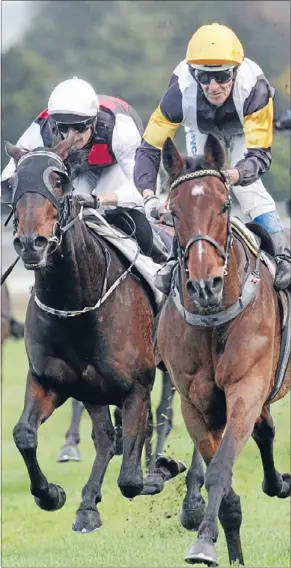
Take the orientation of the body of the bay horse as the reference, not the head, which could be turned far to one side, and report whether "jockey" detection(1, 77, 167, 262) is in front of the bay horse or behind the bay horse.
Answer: behind

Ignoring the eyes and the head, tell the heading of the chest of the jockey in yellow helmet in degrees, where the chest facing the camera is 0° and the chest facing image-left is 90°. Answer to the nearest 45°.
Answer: approximately 0°

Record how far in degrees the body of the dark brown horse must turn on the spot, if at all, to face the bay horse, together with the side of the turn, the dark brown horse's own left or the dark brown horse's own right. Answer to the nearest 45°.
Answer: approximately 90° to the dark brown horse's own left

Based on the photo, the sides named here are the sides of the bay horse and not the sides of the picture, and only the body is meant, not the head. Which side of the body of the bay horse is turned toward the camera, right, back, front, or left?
front

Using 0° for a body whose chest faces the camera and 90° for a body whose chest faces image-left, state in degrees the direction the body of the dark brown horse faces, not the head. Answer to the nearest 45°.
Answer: approximately 45°

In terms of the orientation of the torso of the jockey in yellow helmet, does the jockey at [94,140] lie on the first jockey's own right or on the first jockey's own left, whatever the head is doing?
on the first jockey's own right

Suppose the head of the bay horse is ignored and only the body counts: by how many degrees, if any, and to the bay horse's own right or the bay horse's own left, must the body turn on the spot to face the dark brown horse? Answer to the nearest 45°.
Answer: approximately 135° to the bay horse's own right
